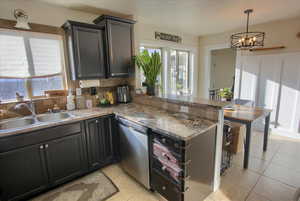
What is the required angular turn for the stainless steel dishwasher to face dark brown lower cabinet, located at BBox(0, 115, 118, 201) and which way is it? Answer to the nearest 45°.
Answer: approximately 45° to its right

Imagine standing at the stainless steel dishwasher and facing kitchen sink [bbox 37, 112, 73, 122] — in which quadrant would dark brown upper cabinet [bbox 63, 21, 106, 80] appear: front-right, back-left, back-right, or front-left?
front-right

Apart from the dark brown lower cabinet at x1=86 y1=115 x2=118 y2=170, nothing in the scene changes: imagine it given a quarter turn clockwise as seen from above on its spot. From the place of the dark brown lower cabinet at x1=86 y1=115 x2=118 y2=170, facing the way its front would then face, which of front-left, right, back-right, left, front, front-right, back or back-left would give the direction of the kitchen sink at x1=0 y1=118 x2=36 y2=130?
front-right

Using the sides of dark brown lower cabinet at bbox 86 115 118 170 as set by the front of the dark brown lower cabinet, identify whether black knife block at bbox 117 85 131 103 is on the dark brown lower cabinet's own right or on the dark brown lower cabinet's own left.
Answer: on the dark brown lower cabinet's own left

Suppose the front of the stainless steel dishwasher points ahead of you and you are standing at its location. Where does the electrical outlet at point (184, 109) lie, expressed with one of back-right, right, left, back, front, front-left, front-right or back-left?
back-left

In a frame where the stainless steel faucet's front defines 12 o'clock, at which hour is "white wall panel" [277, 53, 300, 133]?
The white wall panel is roughly at 7 o'clock from the stainless steel faucet.

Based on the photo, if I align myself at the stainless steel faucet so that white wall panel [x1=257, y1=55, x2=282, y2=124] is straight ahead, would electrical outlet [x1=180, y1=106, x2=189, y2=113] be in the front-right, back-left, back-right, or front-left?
front-right

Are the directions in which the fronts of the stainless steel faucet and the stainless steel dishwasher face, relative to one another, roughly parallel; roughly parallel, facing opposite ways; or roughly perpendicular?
roughly parallel

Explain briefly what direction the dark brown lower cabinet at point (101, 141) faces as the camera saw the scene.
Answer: facing the viewer and to the right of the viewer

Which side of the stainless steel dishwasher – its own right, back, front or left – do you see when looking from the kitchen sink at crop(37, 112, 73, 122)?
right
